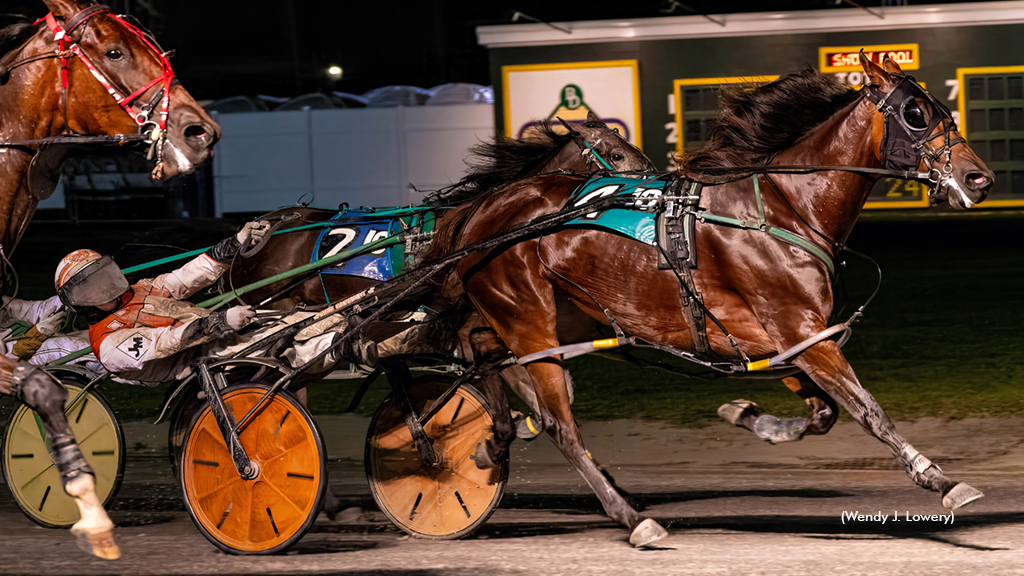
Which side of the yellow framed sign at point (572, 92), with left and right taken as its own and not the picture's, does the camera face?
front

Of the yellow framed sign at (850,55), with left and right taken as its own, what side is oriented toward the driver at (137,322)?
front

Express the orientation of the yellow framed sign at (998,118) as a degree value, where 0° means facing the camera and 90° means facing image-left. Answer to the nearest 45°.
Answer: approximately 0°

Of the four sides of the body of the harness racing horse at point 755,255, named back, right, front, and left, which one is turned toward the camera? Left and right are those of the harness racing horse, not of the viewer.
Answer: right

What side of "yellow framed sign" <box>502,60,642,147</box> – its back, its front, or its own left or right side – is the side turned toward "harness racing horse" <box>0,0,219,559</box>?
front

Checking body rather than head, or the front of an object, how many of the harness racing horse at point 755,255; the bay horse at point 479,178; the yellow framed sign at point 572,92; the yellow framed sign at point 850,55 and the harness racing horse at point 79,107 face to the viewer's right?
3

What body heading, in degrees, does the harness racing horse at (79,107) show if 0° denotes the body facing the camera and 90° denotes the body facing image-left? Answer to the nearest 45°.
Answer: approximately 270°

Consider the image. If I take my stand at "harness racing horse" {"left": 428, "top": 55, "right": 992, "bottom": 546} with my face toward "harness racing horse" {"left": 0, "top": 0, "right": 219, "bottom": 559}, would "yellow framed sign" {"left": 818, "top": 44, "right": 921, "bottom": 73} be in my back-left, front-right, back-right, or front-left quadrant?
back-right

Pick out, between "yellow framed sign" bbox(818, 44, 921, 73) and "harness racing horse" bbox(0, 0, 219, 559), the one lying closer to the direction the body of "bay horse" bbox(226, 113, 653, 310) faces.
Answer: the yellow framed sign

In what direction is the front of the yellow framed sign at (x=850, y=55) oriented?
toward the camera

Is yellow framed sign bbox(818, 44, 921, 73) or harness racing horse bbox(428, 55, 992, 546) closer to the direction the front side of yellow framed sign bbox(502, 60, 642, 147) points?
the harness racing horse

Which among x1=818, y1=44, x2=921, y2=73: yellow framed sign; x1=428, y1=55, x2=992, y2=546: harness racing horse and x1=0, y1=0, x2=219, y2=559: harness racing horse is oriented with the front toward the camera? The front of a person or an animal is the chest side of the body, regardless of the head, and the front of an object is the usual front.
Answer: the yellow framed sign

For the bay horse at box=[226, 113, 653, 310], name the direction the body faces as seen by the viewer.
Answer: to the viewer's right

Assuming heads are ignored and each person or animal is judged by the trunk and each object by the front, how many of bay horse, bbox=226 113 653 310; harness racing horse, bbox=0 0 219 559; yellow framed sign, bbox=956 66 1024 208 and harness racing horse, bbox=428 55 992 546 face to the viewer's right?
3
